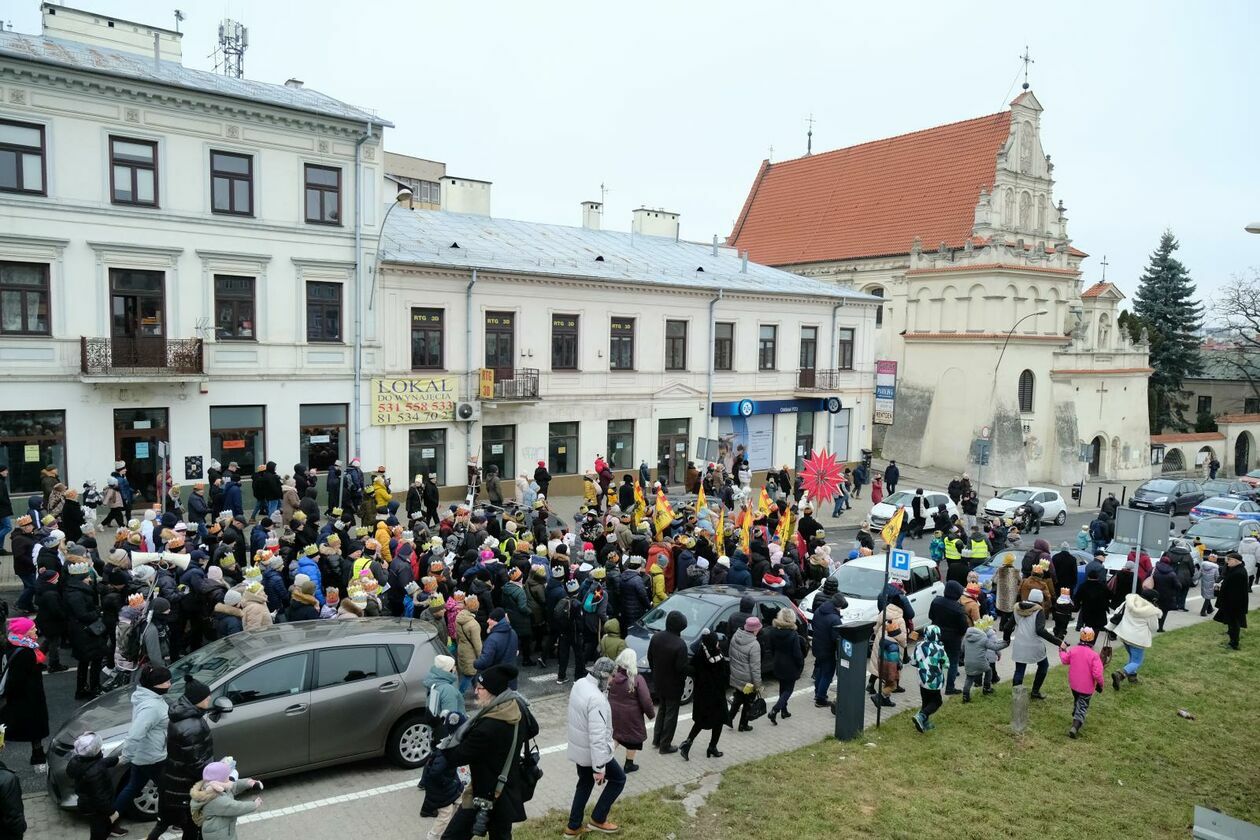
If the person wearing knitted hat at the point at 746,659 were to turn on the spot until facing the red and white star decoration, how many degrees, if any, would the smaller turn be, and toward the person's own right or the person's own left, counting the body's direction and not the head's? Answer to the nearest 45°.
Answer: approximately 45° to the person's own left

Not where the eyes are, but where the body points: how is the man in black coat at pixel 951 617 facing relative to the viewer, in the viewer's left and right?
facing away from the viewer and to the right of the viewer

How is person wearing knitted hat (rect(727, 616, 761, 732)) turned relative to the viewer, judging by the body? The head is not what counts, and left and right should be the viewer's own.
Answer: facing away from the viewer and to the right of the viewer

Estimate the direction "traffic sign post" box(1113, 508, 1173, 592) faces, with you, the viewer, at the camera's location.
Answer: facing away from the viewer

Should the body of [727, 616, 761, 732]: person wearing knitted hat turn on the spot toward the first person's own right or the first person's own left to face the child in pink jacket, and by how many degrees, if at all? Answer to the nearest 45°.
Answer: approximately 45° to the first person's own right

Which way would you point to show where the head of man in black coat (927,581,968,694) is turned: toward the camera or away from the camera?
away from the camera

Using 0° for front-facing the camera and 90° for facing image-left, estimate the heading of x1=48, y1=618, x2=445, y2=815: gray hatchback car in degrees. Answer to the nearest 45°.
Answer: approximately 45°

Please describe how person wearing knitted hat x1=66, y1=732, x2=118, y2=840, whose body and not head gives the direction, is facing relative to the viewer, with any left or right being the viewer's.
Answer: facing away from the viewer

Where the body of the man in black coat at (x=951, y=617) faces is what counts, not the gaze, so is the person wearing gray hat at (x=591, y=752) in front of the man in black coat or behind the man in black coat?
behind
